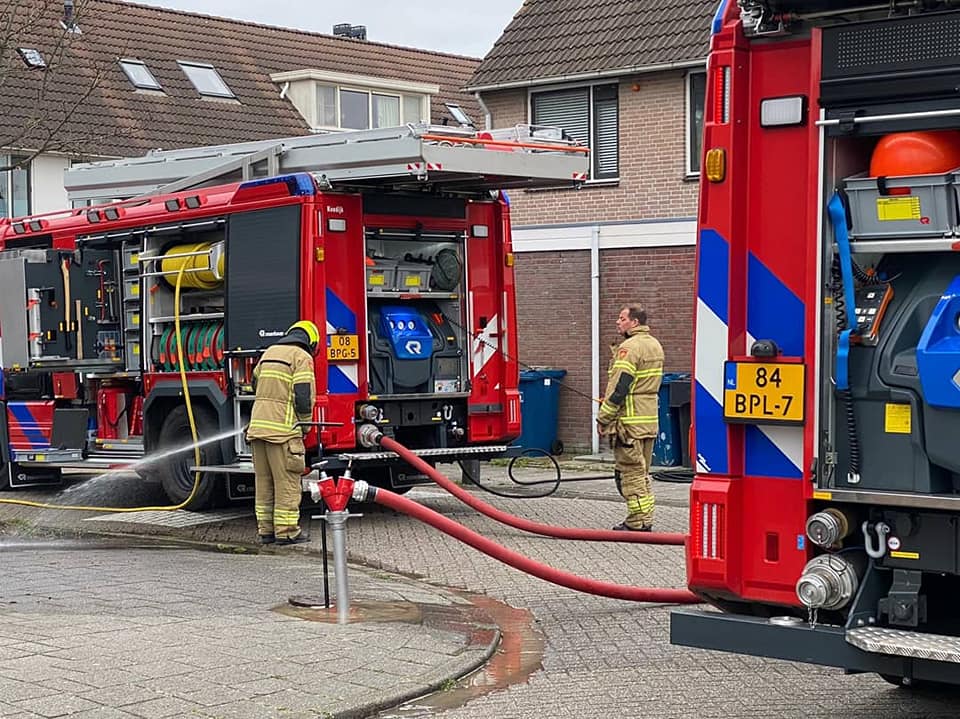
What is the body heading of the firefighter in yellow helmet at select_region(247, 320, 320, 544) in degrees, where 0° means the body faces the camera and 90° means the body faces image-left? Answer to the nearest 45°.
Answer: approximately 225°

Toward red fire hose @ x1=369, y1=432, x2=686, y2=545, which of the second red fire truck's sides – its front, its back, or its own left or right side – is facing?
back

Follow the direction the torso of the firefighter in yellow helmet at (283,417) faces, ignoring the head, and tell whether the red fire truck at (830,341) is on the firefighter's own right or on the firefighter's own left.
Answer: on the firefighter's own right

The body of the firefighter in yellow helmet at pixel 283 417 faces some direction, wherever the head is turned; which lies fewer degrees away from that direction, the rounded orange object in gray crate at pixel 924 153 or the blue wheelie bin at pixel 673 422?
the blue wheelie bin

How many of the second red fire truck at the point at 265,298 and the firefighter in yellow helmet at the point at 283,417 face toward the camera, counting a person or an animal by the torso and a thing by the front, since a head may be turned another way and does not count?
0

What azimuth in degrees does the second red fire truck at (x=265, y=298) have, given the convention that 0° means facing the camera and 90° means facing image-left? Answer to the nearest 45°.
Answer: approximately 135°

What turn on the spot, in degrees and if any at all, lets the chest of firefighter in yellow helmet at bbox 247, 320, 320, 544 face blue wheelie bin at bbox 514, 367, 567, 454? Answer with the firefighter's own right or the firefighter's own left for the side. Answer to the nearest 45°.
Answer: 0° — they already face it

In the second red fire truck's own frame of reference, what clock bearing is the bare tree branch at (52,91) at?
The bare tree branch is roughly at 1 o'clock from the second red fire truck.

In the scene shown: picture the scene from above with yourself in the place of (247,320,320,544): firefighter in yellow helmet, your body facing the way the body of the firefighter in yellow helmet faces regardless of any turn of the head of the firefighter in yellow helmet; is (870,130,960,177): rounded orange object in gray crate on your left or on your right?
on your right

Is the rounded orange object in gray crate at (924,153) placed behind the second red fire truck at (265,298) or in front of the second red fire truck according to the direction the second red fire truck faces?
behind

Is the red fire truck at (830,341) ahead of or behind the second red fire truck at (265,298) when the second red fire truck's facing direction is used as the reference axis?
behind

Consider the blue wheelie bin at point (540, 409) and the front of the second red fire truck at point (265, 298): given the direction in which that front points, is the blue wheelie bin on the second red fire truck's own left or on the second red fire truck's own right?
on the second red fire truck's own right

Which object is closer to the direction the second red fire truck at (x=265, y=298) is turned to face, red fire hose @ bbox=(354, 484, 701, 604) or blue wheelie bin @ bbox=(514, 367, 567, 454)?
the blue wheelie bin
